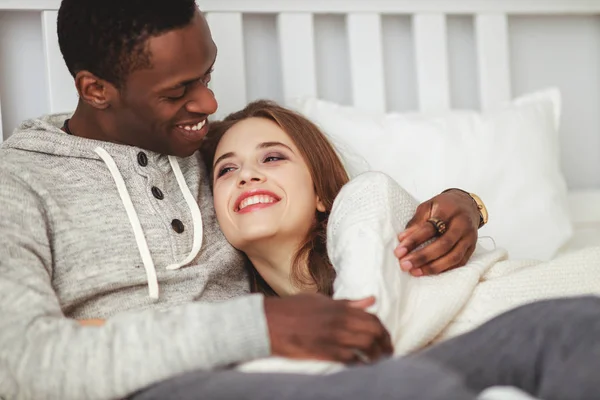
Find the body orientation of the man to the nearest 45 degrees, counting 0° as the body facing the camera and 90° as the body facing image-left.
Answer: approximately 315°

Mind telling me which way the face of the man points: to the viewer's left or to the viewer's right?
to the viewer's right

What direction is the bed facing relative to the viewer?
toward the camera

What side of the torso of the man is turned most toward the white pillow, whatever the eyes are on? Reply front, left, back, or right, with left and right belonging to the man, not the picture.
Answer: left
